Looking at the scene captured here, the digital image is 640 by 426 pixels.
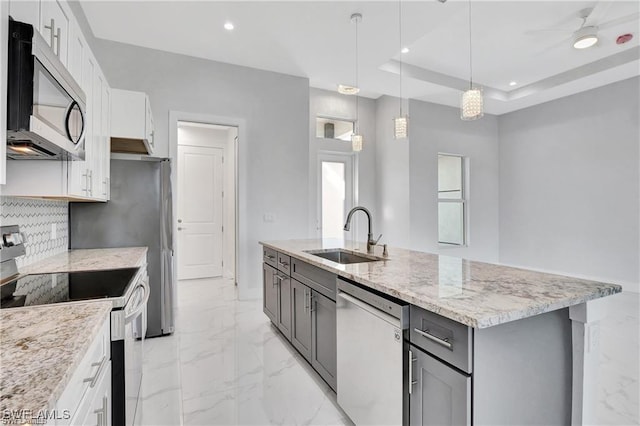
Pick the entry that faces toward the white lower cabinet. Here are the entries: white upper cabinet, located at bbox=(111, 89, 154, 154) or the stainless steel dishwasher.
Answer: the stainless steel dishwasher

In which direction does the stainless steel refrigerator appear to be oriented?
to the viewer's right

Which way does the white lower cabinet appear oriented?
to the viewer's right

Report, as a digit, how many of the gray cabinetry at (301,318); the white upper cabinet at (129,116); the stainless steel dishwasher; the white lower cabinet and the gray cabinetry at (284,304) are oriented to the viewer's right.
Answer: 2

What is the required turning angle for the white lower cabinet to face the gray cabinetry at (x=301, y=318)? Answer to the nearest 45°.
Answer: approximately 45° to its left

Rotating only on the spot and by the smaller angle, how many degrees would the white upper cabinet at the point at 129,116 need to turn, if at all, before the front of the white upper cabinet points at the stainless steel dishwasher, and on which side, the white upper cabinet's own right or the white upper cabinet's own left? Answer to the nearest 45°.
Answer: approximately 45° to the white upper cabinet's own right

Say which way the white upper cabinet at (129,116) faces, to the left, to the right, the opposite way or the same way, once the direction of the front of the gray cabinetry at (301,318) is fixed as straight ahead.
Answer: the opposite way

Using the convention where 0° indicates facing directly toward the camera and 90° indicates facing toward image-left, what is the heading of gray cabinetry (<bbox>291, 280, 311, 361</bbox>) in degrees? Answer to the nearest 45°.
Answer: approximately 45°

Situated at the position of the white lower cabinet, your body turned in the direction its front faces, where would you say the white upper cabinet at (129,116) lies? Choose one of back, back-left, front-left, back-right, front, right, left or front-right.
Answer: left

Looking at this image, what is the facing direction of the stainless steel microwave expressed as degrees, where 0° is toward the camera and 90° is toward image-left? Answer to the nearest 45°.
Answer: approximately 315°

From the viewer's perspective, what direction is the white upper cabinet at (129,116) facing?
to the viewer's right

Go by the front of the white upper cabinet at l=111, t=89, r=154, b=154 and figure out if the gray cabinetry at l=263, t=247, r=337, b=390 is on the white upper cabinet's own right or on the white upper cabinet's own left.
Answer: on the white upper cabinet's own right
